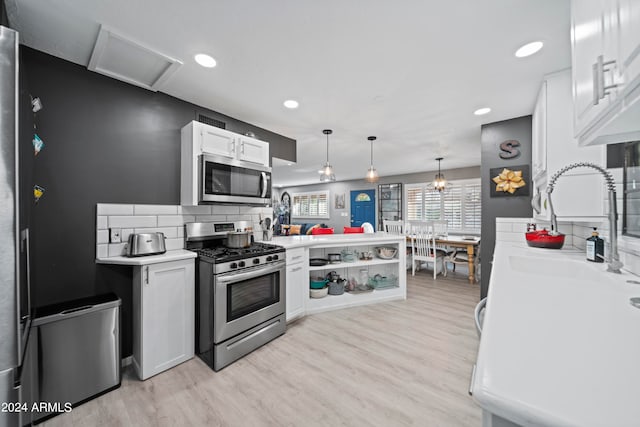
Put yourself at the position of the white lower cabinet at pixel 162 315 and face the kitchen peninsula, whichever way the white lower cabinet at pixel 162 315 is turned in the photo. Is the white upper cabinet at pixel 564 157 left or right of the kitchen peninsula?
right

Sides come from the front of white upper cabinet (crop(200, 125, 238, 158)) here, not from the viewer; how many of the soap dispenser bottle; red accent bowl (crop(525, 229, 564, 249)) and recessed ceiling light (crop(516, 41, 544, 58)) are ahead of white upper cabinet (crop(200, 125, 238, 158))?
3

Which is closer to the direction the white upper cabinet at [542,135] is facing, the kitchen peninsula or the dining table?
the kitchen peninsula

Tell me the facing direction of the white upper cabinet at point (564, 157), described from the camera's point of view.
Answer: facing to the left of the viewer

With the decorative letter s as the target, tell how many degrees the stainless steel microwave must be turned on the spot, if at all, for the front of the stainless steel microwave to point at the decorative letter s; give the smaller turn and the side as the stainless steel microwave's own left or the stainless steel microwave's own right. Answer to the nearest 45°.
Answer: approximately 45° to the stainless steel microwave's own left

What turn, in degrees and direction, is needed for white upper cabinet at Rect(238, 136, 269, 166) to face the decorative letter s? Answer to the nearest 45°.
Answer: approximately 45° to its left

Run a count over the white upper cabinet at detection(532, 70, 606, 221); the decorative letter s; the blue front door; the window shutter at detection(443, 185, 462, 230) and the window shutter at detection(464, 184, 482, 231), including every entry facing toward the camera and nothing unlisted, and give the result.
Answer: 4

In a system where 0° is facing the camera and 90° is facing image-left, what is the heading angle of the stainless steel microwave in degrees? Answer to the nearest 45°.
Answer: approximately 315°

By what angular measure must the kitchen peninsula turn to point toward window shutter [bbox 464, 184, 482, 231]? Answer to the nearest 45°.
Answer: approximately 90° to its left

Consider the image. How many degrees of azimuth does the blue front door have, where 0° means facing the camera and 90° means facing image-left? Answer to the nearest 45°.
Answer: approximately 0°

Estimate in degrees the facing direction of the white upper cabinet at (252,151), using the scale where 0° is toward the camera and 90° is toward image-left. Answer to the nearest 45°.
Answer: approximately 315°

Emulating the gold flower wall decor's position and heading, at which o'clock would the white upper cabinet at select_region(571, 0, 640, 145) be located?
The white upper cabinet is roughly at 12 o'clock from the gold flower wall decor.
